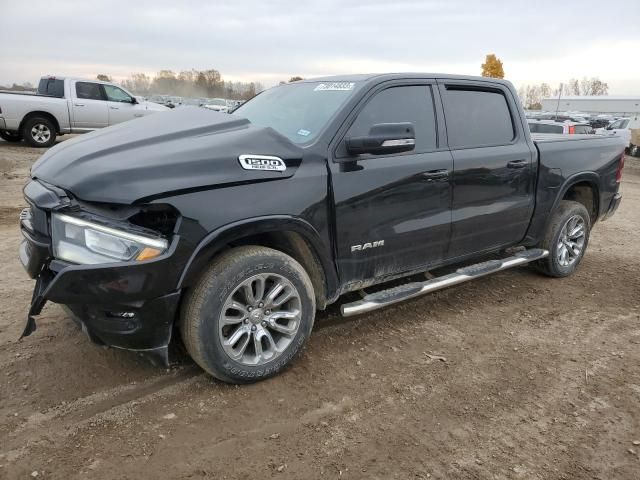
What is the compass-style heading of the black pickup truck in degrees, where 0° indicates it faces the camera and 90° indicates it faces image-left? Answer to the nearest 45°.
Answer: approximately 45°

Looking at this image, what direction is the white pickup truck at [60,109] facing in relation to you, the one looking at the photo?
facing away from the viewer and to the right of the viewer
